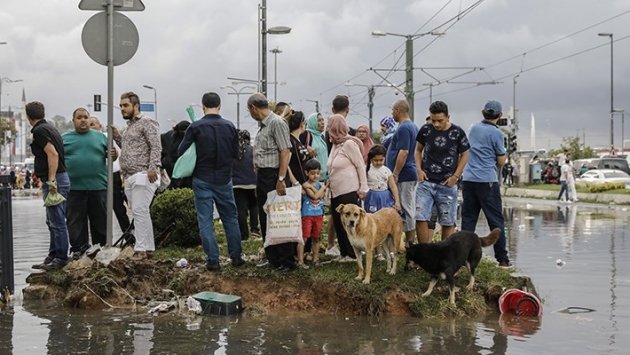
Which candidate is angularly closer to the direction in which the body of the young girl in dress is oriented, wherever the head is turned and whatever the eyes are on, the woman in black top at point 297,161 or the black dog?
the black dog

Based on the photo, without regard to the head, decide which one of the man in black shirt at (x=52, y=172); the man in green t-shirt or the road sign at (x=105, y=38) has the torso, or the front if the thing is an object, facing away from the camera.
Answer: the road sign

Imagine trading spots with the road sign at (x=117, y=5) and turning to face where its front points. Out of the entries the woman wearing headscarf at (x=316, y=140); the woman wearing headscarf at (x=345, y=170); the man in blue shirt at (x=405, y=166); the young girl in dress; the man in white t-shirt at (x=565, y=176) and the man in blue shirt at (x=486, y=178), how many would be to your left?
0

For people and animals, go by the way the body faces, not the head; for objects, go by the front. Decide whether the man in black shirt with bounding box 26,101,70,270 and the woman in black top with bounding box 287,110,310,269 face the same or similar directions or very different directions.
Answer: very different directions

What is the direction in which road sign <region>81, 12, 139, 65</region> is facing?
away from the camera

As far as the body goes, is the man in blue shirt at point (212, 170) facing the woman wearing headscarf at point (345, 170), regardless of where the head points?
no

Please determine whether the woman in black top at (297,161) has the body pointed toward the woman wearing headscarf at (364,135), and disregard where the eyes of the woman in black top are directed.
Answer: no

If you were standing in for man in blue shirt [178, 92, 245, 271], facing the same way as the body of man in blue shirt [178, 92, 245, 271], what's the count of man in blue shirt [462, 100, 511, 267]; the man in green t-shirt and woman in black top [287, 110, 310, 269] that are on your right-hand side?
2

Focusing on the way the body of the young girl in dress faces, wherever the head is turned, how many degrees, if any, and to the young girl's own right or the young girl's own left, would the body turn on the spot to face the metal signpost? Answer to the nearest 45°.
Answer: approximately 90° to the young girl's own right

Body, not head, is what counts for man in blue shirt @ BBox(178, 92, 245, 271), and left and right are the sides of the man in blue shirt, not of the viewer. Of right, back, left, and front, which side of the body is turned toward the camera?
back

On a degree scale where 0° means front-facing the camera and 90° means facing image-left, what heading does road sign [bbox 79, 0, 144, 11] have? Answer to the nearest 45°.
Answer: approximately 180°
